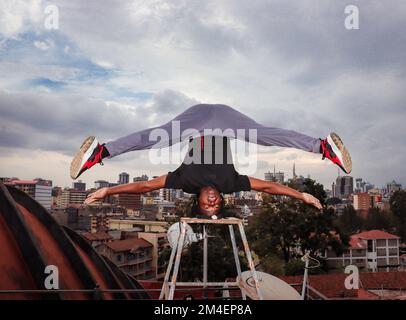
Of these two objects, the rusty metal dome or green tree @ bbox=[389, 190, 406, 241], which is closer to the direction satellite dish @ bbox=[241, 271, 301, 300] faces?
the rusty metal dome

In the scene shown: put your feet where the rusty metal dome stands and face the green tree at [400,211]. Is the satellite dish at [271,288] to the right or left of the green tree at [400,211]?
right

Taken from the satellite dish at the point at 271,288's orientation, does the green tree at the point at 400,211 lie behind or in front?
behind

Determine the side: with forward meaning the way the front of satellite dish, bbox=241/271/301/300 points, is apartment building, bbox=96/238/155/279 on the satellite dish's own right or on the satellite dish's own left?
on the satellite dish's own right

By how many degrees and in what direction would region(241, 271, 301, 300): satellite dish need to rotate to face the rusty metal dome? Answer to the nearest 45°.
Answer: approximately 45° to its right

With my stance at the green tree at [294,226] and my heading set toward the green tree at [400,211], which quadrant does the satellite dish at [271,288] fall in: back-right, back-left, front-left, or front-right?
back-right

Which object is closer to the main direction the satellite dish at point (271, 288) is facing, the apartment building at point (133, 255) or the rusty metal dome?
the rusty metal dome
